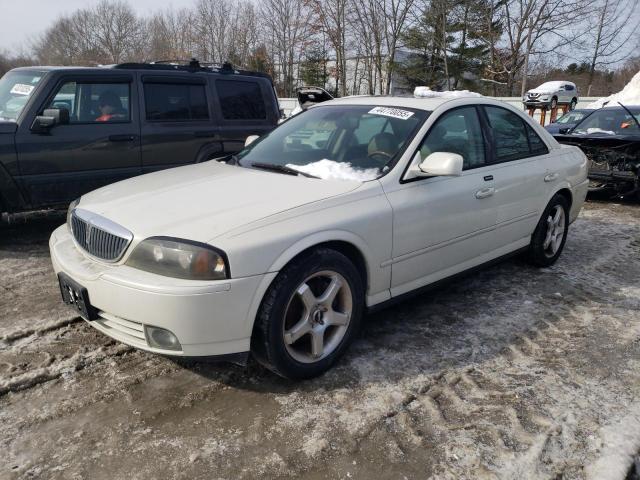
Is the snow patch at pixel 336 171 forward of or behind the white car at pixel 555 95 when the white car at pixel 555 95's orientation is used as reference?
forward

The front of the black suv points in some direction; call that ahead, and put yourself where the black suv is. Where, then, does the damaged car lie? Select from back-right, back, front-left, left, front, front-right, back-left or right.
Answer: back-left

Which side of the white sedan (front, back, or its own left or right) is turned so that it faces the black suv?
right

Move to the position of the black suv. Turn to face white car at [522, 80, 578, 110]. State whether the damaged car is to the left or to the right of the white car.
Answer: right

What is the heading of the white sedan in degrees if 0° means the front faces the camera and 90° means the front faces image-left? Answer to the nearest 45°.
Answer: approximately 45°

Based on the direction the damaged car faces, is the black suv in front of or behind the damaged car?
in front

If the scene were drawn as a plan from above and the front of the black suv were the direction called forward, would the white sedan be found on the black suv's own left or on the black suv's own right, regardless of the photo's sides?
on the black suv's own left

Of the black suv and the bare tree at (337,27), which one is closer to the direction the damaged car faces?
the black suv

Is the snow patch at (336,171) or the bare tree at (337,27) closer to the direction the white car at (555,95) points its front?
the snow patch

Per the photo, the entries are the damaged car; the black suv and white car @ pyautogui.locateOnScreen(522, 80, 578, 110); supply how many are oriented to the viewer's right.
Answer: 0

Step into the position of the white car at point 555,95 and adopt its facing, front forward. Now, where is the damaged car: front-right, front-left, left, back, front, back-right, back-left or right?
front-left

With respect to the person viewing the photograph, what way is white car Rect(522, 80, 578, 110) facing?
facing the viewer and to the left of the viewer

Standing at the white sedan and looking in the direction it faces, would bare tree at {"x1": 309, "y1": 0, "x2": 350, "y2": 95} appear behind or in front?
behind

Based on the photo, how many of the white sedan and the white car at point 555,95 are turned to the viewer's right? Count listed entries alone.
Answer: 0
